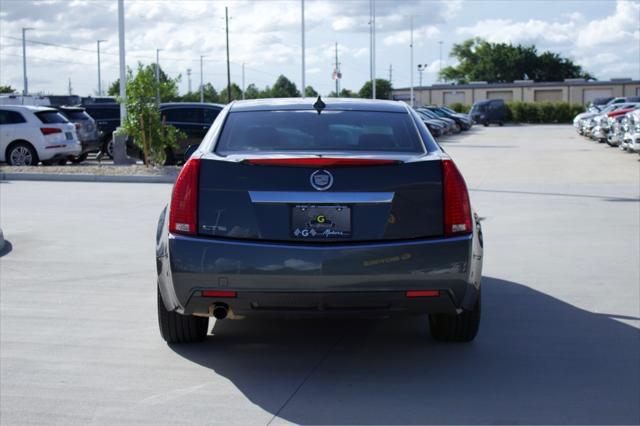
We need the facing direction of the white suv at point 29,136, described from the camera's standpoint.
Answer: facing away from the viewer and to the left of the viewer

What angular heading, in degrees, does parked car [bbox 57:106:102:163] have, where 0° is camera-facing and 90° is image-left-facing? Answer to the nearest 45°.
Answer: approximately 135°

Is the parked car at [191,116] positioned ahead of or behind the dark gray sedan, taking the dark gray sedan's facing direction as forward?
ahead

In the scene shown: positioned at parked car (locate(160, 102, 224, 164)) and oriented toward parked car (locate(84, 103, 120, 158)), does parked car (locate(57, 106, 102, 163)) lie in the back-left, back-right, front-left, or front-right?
front-left

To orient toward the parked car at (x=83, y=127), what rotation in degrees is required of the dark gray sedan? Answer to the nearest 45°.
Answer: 0° — it already faces it

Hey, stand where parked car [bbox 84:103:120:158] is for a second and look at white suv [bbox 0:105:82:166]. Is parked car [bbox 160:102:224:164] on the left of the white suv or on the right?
left

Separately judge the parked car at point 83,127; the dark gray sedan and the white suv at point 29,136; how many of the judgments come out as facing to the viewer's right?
0

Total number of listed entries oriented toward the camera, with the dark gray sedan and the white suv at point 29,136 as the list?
0

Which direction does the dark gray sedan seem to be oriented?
away from the camera

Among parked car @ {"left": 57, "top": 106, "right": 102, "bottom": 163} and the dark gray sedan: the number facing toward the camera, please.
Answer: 0

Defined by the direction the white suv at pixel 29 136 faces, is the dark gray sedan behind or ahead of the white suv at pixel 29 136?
behind

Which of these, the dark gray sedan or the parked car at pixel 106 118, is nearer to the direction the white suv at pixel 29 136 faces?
the parked car
